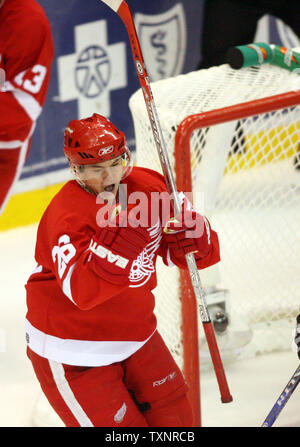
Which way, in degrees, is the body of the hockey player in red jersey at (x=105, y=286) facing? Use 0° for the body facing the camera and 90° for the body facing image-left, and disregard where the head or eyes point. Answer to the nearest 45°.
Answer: approximately 315°

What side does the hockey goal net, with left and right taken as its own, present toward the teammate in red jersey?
right

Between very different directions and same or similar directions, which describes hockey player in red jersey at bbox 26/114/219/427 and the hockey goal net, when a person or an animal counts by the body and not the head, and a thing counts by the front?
same or similar directions

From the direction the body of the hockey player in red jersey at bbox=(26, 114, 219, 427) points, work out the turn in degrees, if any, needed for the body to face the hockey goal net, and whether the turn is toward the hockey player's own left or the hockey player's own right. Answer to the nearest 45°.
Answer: approximately 90° to the hockey player's own left
